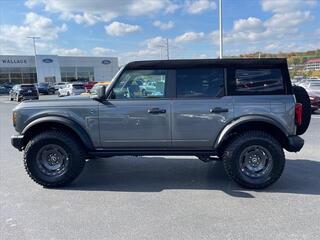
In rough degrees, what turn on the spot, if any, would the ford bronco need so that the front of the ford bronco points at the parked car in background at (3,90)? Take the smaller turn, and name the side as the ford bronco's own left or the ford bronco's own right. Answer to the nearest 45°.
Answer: approximately 45° to the ford bronco's own right

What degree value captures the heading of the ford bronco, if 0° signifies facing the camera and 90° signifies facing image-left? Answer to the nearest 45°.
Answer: approximately 90°

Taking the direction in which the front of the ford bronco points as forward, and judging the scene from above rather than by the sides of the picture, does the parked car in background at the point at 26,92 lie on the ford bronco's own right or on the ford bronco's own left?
on the ford bronco's own right

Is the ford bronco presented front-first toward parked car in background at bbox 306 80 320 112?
no

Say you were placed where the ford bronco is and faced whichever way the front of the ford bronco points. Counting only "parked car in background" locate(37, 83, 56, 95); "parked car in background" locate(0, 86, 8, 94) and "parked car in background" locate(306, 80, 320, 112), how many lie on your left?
0

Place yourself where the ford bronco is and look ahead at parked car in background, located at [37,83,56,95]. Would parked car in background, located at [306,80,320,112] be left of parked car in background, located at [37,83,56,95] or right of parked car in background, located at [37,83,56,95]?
right

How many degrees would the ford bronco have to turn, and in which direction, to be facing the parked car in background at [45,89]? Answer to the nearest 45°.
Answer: approximately 45° to its right
